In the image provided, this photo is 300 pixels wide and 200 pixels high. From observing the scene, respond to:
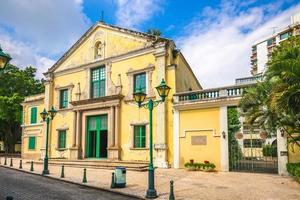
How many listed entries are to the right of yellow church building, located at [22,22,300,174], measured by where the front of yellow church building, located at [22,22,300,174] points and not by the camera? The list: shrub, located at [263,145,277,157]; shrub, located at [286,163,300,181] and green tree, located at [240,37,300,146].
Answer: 0

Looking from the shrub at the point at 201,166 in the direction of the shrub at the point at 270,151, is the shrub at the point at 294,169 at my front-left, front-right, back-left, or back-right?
front-right

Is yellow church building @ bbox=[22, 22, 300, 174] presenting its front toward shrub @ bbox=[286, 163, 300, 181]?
no

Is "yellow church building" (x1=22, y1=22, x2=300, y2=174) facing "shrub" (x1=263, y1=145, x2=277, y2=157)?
no

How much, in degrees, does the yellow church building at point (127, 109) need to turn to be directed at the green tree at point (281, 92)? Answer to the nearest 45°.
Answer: approximately 90° to its left

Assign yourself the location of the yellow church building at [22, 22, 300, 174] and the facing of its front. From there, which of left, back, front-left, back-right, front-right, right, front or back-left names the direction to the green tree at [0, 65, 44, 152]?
right

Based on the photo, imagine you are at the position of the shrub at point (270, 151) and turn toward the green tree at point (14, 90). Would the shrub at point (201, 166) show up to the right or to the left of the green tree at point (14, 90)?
left

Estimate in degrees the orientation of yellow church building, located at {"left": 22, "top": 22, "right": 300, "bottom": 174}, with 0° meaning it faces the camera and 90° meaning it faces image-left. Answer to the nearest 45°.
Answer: approximately 45°

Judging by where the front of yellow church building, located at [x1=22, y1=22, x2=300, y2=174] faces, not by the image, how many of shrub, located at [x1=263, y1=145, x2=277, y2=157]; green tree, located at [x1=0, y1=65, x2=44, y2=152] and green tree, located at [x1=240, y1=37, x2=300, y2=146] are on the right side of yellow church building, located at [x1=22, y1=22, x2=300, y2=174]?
1

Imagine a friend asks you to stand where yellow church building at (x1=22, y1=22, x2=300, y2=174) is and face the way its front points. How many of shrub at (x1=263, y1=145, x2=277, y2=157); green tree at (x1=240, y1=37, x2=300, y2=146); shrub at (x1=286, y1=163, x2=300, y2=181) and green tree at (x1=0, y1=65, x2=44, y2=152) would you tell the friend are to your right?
1
